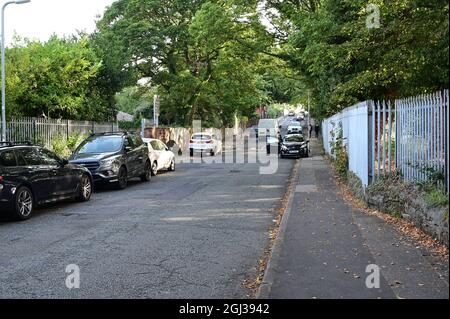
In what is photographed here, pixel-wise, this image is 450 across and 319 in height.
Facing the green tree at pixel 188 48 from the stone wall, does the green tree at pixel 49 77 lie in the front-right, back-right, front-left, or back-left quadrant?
front-left

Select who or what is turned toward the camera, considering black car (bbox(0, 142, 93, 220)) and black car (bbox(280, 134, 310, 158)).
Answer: black car (bbox(280, 134, 310, 158))

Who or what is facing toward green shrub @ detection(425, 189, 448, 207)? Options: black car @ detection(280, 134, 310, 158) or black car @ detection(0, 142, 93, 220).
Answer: black car @ detection(280, 134, 310, 158)

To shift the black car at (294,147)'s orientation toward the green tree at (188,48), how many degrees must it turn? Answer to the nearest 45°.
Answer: approximately 135° to its right

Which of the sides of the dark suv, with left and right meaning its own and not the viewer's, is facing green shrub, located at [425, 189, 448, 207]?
left

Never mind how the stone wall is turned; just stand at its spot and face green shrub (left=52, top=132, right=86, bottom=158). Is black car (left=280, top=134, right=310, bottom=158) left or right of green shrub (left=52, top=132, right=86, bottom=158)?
right

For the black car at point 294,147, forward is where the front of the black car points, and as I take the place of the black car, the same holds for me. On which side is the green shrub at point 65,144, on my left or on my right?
on my right

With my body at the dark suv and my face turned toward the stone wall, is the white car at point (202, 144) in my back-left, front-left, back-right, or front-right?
back-left

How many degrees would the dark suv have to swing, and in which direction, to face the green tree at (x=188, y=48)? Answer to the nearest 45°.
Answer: approximately 135° to its right

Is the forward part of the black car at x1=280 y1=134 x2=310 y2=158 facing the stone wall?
yes

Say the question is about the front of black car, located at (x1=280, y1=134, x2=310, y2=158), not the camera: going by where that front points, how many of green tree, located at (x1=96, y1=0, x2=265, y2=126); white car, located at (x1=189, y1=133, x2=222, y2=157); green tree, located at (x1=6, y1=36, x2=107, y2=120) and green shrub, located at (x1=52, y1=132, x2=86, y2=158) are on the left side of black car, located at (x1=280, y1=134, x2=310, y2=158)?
0

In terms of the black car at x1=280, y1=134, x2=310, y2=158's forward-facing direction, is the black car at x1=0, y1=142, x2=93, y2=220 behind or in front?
in front

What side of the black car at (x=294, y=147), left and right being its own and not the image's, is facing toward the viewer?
front

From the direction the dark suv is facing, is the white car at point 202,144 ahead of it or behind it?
behind
